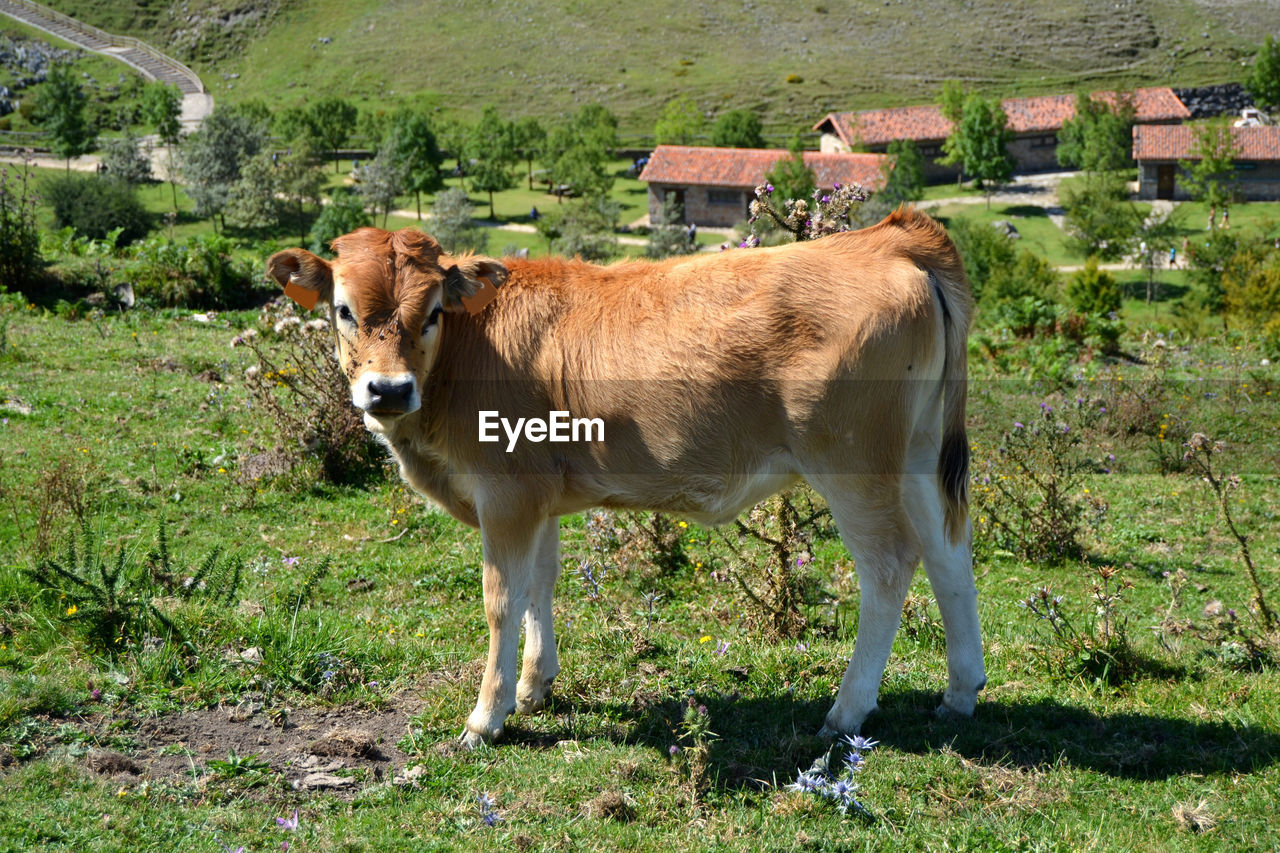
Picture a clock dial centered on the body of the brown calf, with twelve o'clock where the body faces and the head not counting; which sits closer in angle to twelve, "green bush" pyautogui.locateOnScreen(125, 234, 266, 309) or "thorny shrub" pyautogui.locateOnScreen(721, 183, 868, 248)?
the green bush

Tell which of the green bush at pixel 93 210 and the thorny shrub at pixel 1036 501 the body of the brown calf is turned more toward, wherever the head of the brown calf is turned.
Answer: the green bush

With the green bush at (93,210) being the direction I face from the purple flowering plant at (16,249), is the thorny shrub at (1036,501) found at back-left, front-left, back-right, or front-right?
back-right

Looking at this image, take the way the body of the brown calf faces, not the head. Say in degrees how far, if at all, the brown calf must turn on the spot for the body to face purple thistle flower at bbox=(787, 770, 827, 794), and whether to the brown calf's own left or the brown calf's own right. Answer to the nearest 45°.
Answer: approximately 90° to the brown calf's own left

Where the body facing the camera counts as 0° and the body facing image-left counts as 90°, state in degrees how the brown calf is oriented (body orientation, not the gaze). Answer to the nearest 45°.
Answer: approximately 90°

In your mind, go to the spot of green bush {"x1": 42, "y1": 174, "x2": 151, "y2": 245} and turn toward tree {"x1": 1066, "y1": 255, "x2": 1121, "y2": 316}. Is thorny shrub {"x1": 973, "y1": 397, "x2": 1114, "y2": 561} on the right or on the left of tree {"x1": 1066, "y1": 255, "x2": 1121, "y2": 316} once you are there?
right

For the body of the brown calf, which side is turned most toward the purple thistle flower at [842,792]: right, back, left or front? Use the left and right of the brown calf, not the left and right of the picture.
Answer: left

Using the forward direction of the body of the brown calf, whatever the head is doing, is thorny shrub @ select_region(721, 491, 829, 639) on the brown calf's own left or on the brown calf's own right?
on the brown calf's own right

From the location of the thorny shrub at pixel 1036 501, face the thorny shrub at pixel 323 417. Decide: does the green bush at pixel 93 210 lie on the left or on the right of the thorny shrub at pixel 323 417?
right

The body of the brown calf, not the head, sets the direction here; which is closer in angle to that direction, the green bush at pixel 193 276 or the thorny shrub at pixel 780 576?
the green bush

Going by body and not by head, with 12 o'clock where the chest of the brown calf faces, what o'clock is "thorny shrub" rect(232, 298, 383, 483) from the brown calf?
The thorny shrub is roughly at 2 o'clock from the brown calf.

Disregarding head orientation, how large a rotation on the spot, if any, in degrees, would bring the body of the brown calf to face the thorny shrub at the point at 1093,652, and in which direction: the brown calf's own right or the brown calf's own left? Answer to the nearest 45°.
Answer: approximately 180°

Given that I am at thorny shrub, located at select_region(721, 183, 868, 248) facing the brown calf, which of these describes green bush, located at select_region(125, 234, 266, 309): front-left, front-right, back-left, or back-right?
back-right

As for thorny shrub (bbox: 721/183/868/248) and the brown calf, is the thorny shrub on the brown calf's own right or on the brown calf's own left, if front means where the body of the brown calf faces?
on the brown calf's own right
